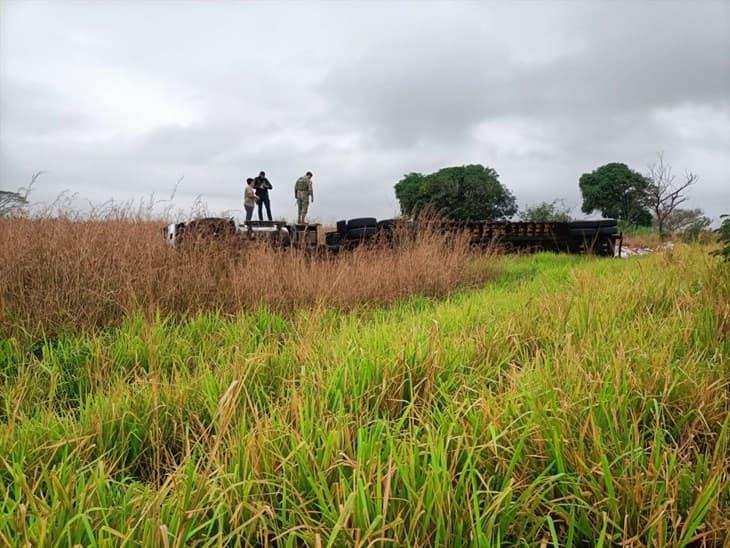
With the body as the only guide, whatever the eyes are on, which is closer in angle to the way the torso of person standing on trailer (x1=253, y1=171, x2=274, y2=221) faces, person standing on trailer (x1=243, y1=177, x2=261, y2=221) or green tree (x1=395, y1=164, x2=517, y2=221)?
the person standing on trailer

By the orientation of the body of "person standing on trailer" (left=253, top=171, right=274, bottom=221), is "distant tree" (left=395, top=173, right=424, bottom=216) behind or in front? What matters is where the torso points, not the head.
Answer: behind

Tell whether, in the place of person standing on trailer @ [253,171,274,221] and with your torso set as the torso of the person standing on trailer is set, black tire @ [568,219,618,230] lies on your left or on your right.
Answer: on your left

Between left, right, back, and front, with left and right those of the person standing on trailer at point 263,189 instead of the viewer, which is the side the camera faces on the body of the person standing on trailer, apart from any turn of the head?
front

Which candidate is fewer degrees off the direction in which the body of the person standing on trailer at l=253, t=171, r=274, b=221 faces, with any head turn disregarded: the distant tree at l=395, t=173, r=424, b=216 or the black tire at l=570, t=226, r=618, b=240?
the black tire

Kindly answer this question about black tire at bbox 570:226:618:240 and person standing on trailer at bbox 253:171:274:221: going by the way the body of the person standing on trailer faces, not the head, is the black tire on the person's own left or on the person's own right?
on the person's own left

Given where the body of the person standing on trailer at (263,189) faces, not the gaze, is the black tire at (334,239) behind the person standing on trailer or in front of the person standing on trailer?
in front

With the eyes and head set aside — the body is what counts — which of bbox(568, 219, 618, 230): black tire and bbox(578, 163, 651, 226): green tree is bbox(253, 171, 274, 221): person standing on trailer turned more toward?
the black tire

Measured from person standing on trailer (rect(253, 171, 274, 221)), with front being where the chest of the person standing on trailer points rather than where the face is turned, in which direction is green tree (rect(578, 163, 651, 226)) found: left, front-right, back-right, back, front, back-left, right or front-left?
back-left

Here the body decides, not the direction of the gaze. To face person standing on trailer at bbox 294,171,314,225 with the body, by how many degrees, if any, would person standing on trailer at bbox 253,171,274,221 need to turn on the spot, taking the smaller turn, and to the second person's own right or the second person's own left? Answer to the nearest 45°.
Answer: approximately 90° to the second person's own left
